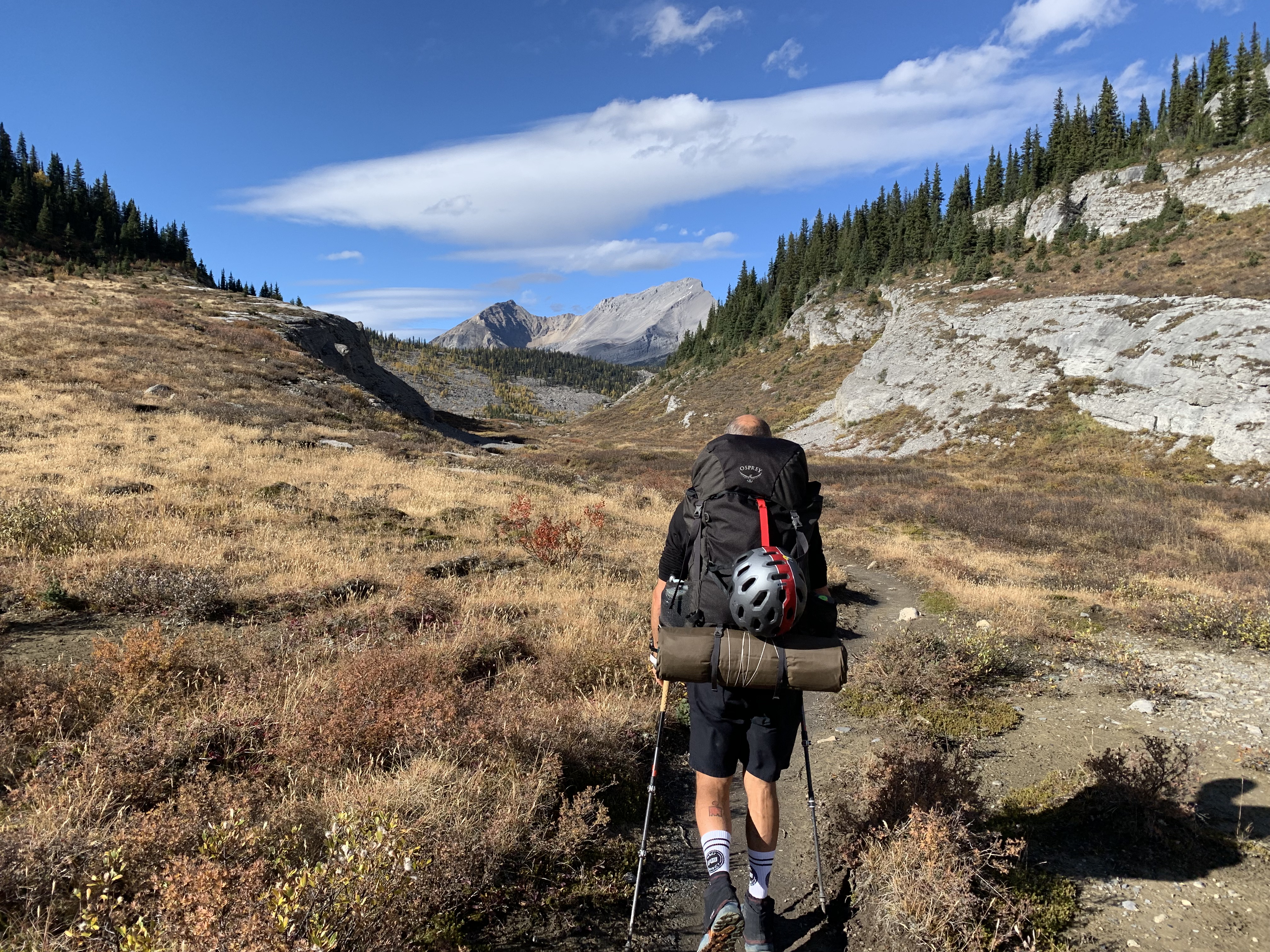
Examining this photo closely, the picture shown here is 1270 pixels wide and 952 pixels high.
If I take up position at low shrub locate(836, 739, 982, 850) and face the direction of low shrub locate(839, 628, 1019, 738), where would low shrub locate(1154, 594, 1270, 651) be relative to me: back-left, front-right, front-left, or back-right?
front-right

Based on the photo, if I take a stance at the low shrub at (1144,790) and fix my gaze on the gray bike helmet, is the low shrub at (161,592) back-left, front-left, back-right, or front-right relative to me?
front-right

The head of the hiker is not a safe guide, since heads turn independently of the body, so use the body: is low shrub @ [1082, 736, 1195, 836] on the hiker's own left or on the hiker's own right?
on the hiker's own right

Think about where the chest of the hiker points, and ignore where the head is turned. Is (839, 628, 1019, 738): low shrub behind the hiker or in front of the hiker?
in front

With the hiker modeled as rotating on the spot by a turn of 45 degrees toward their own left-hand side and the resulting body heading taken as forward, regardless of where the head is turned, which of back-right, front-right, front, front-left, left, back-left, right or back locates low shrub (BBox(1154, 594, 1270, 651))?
right

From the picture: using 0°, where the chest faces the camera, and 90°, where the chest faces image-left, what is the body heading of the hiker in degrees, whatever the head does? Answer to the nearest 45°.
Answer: approximately 180°

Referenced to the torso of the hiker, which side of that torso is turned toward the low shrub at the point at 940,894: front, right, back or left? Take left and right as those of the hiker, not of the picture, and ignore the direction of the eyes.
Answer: right

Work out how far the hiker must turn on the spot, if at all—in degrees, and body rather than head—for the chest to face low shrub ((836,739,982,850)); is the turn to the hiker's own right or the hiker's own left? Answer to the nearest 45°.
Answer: approximately 45° to the hiker's own right
